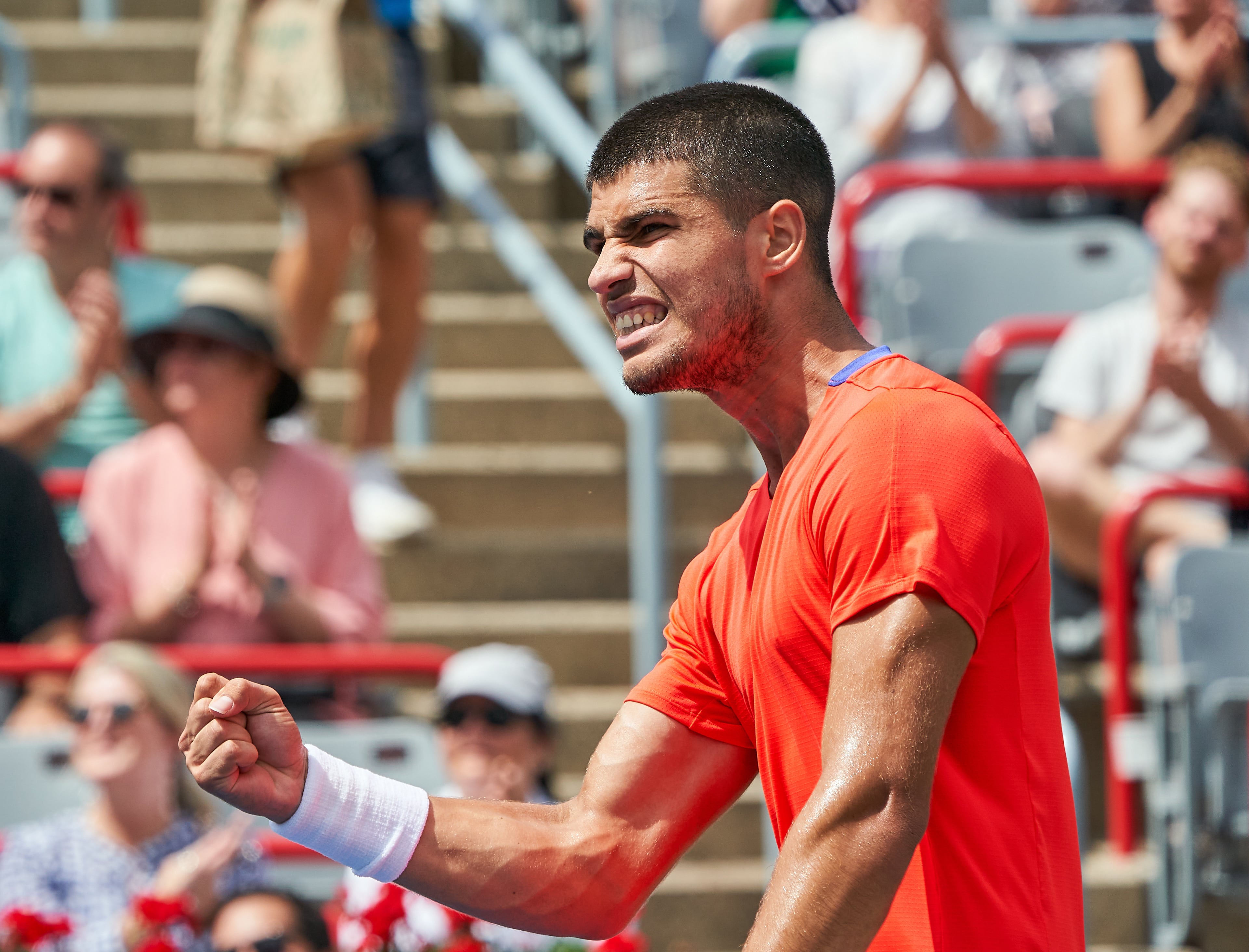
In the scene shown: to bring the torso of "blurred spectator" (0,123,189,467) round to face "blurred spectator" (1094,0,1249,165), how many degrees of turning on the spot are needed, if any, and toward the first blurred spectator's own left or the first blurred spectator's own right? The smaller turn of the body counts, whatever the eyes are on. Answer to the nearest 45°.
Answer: approximately 135° to the first blurred spectator's own left

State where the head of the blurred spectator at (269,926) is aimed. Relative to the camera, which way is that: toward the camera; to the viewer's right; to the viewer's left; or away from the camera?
toward the camera

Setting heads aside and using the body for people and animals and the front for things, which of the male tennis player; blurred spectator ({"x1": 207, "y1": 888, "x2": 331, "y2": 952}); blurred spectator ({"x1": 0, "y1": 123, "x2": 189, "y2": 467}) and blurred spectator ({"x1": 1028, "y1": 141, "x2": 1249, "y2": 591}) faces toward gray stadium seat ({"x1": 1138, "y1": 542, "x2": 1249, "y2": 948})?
blurred spectator ({"x1": 1028, "y1": 141, "x2": 1249, "y2": 591})

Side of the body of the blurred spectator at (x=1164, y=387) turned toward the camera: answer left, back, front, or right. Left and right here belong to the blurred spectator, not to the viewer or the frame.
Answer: front

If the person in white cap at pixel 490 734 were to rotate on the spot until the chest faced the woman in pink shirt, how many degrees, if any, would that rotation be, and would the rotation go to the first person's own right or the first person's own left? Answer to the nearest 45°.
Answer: approximately 135° to the first person's own right

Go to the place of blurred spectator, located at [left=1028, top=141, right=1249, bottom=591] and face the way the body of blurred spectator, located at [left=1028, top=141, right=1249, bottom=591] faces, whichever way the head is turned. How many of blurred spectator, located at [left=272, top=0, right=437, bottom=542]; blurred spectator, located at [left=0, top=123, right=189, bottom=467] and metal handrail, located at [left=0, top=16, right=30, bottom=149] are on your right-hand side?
3

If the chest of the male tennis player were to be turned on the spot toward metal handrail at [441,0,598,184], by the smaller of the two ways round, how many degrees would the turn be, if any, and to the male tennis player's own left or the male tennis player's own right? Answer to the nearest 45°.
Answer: approximately 135° to the male tennis player's own right

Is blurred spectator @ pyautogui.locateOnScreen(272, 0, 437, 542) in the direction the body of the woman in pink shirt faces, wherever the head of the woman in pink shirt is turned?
no

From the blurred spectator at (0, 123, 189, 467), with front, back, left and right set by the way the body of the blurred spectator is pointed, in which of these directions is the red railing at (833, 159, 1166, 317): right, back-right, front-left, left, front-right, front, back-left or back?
back-left

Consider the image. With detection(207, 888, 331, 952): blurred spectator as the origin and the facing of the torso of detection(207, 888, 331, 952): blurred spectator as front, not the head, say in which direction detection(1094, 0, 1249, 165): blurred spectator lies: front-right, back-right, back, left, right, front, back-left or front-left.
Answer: back

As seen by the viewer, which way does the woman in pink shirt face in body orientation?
toward the camera

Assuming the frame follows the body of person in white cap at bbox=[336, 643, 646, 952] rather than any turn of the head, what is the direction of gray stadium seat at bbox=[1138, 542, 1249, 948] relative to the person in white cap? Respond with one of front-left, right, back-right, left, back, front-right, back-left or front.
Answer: left

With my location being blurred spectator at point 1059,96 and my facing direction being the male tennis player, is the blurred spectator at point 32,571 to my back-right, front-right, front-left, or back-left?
front-right

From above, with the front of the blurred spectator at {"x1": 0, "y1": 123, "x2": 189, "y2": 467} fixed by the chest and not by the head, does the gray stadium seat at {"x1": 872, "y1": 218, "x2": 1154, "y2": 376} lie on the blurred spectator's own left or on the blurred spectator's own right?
on the blurred spectator's own left

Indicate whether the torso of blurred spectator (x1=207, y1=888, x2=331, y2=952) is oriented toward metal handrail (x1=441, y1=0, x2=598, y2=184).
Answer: no

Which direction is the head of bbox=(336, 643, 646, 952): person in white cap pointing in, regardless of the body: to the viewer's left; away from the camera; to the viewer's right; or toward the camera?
toward the camera

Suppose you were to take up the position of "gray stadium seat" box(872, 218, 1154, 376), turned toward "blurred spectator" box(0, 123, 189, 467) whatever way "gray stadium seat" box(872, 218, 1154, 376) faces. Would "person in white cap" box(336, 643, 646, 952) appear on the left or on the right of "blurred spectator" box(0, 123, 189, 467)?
left

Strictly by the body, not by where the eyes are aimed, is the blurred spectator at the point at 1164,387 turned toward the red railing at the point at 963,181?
no

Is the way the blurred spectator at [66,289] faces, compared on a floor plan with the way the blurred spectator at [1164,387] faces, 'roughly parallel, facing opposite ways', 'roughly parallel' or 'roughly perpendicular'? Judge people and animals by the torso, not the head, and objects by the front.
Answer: roughly parallel

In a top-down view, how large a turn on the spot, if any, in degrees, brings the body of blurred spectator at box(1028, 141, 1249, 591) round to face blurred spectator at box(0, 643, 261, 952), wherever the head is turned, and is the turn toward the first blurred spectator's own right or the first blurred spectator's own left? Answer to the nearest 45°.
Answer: approximately 45° to the first blurred spectator's own right

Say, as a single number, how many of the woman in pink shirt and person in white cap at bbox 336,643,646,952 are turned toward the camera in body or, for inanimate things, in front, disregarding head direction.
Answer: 2

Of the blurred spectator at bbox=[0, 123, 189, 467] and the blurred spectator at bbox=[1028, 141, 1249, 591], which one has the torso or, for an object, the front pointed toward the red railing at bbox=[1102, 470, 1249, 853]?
the blurred spectator at bbox=[1028, 141, 1249, 591]

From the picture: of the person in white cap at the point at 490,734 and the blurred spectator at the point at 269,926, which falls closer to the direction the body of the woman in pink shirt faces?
the blurred spectator
